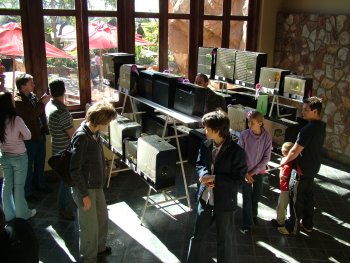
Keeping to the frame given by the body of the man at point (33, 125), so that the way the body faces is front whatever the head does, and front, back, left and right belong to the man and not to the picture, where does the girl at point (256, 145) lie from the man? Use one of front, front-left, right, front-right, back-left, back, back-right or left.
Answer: front

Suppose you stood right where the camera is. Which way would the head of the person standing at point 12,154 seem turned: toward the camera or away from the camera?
away from the camera

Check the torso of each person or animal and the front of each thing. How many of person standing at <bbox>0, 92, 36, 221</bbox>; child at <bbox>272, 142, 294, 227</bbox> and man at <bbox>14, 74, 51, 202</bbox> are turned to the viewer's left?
1

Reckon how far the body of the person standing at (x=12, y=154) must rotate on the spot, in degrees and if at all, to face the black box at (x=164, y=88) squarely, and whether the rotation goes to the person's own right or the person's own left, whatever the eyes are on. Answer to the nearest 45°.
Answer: approximately 45° to the person's own right

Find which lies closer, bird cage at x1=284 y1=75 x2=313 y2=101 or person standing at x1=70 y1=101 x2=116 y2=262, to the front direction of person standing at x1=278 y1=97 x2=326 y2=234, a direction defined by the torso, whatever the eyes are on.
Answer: the person standing

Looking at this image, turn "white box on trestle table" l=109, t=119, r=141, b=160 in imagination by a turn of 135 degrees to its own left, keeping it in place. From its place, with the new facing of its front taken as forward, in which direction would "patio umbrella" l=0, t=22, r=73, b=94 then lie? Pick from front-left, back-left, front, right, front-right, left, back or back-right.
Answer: back-left

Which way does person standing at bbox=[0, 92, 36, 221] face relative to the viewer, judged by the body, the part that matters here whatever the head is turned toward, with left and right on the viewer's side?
facing away from the viewer and to the right of the viewer

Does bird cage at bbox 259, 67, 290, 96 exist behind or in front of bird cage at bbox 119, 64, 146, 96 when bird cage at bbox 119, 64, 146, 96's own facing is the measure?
behind

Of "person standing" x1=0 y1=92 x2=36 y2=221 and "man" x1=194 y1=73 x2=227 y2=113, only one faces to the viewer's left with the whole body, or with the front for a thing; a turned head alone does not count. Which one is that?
the man

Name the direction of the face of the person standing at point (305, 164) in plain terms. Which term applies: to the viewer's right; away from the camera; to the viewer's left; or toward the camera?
to the viewer's left

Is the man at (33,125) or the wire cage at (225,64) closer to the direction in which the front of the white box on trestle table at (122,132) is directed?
the man

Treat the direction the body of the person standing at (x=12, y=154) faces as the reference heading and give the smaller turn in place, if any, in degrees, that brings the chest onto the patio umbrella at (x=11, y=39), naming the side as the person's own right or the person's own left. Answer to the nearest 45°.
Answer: approximately 45° to the person's own left
